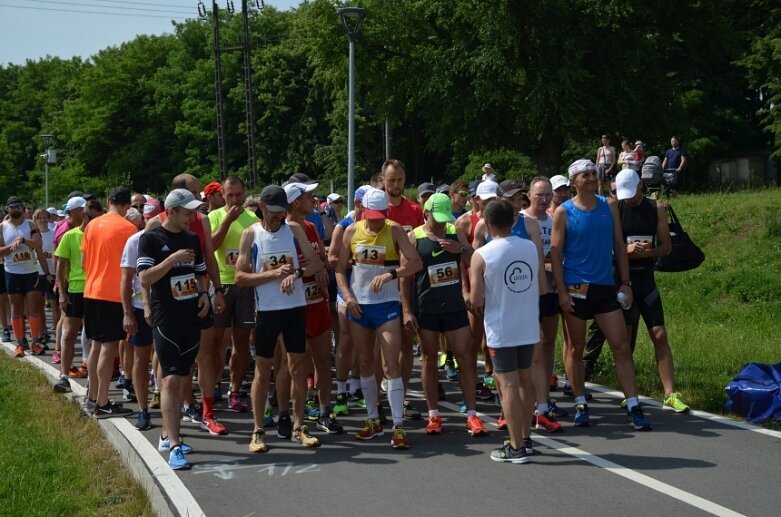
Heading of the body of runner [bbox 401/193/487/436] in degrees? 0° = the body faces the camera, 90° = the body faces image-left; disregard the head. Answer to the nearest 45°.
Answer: approximately 0°

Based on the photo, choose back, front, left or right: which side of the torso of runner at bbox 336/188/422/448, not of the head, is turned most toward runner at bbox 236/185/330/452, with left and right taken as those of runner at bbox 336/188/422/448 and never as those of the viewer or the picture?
right

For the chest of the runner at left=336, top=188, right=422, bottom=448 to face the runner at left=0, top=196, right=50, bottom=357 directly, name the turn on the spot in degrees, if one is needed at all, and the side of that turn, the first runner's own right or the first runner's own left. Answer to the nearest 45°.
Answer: approximately 135° to the first runner's own right

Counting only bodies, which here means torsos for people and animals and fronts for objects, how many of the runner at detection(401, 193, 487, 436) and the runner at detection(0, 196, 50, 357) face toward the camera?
2

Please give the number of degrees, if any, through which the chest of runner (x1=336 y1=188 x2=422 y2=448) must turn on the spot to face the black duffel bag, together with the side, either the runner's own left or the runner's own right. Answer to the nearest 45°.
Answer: approximately 135° to the runner's own left

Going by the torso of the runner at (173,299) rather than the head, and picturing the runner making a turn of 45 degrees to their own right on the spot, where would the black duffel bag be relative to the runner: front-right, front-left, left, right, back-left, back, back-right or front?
left

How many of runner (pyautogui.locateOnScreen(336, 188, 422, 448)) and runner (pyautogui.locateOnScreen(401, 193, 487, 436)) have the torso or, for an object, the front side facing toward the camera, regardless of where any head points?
2
